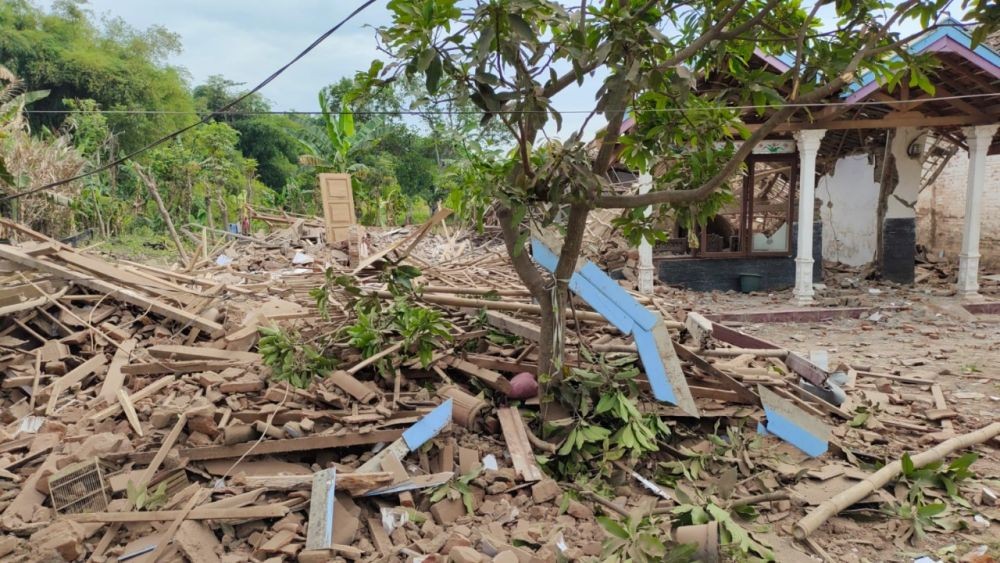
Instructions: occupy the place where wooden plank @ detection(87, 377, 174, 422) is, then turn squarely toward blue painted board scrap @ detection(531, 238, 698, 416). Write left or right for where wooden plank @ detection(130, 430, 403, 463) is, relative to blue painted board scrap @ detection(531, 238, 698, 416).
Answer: right

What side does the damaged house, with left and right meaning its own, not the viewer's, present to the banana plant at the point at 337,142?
right

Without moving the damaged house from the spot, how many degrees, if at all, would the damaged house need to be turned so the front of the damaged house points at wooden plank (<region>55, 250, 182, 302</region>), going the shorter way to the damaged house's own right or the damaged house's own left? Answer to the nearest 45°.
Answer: approximately 45° to the damaged house's own right

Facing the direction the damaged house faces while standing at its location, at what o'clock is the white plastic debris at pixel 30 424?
The white plastic debris is roughly at 1 o'clock from the damaged house.

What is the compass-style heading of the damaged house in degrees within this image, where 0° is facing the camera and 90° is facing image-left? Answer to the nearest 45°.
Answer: approximately 0°

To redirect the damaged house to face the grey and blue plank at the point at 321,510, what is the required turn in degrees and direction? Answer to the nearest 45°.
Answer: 0° — it already faces it
